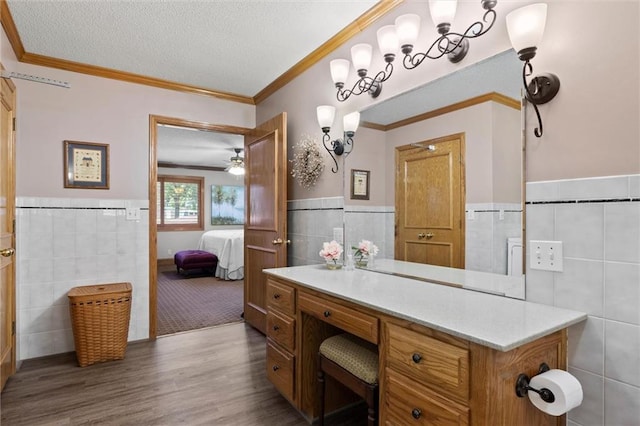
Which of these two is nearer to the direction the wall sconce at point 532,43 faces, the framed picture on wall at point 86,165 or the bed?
the framed picture on wall

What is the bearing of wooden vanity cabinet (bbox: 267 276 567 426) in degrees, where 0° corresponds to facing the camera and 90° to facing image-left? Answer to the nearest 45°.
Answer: approximately 45°

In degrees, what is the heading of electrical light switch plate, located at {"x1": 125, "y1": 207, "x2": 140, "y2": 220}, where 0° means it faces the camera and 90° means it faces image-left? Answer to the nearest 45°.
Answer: approximately 0°

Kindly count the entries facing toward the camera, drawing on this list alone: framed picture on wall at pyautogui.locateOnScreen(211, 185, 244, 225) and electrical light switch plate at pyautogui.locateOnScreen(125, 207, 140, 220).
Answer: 2

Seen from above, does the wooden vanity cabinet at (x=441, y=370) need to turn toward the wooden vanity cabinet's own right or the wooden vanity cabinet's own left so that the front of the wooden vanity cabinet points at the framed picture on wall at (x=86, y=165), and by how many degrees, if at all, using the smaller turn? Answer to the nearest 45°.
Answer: approximately 45° to the wooden vanity cabinet's own right

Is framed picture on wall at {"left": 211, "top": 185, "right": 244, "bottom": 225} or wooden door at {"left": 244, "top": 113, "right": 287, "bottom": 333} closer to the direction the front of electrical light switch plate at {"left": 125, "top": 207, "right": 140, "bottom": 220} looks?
the wooden door

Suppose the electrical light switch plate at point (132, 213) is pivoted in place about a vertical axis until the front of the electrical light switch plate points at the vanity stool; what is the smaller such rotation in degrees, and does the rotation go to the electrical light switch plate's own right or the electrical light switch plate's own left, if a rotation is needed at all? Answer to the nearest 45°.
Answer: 0° — it already faces it

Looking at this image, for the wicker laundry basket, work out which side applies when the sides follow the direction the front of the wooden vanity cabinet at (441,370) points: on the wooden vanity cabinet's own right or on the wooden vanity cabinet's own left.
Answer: on the wooden vanity cabinet's own right

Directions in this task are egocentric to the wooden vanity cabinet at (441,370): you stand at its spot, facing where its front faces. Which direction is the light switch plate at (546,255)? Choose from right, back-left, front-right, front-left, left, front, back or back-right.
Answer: back

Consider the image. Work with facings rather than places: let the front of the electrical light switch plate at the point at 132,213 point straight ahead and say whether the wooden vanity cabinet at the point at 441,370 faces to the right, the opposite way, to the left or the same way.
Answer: to the right
